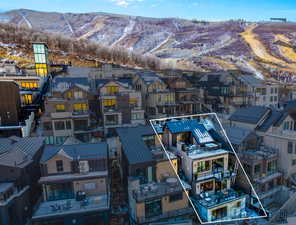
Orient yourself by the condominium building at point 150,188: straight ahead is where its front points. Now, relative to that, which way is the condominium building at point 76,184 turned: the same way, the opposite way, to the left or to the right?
the same way

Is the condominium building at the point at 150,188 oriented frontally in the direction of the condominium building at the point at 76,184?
no

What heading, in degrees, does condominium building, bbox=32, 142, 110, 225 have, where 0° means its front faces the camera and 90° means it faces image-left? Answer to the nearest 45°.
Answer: approximately 0°

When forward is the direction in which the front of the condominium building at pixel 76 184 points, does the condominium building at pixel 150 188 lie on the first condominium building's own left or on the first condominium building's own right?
on the first condominium building's own left

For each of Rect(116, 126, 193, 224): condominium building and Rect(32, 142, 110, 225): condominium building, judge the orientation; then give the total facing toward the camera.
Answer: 2
